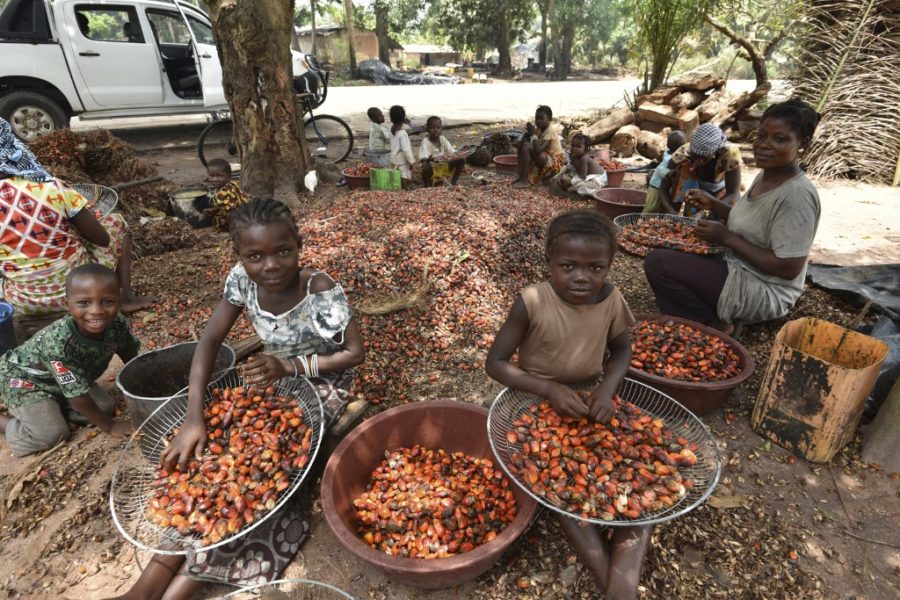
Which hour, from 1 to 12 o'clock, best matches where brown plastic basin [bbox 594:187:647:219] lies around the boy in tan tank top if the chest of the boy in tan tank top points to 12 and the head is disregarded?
The brown plastic basin is roughly at 6 o'clock from the boy in tan tank top.

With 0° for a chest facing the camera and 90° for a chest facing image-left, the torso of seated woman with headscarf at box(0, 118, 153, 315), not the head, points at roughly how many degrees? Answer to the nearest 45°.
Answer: approximately 225°

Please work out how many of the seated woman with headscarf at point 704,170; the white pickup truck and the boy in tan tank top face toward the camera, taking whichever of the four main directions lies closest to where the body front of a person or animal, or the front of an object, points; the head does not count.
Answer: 2

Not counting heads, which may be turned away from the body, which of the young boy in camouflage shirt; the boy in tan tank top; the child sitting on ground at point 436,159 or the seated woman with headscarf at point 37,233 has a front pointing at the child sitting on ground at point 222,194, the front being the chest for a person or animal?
the seated woman with headscarf

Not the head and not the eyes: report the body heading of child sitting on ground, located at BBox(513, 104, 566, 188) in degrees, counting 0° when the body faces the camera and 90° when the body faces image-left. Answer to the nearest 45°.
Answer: approximately 45°
